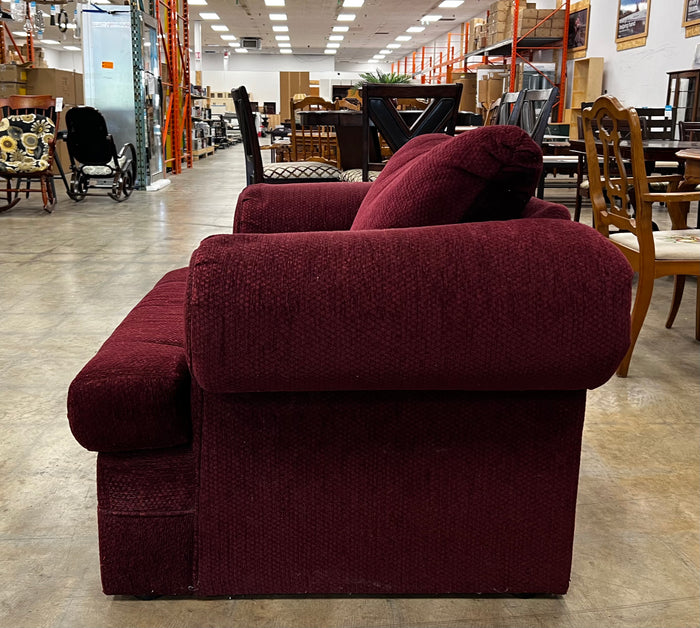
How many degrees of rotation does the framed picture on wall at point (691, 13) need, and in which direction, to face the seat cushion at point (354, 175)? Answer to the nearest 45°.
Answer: approximately 45° to its left

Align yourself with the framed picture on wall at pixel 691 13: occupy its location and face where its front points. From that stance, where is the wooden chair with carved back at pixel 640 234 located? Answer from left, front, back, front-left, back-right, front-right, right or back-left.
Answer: front-left

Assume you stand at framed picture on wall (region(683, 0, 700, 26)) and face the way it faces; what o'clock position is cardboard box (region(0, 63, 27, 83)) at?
The cardboard box is roughly at 1 o'clock from the framed picture on wall.

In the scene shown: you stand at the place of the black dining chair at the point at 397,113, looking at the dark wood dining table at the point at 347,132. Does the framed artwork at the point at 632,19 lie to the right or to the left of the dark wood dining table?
right

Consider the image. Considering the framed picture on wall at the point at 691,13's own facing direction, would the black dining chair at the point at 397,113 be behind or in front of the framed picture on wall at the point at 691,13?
in front

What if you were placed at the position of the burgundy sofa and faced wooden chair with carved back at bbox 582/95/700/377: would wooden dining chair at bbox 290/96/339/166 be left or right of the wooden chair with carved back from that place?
left

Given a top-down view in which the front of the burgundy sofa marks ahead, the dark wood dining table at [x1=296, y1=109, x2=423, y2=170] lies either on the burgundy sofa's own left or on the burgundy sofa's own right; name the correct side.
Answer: on the burgundy sofa's own right

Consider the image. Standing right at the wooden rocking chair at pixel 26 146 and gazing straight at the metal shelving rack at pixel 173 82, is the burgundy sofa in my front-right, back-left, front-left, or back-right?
back-right

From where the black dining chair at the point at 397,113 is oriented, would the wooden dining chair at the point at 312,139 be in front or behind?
in front

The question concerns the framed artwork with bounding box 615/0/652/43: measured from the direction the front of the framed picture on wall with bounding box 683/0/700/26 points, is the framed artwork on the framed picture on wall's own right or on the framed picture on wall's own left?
on the framed picture on wall's own right

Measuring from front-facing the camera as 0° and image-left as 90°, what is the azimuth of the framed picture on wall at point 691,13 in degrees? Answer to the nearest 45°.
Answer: approximately 45°

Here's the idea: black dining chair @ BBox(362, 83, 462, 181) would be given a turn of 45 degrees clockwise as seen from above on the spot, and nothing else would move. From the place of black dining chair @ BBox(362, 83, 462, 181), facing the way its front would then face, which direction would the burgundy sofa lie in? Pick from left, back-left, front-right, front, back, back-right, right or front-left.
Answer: back-right

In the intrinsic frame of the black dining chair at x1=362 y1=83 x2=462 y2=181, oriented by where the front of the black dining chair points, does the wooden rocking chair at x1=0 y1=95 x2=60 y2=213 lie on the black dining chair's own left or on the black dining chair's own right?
on the black dining chair's own left

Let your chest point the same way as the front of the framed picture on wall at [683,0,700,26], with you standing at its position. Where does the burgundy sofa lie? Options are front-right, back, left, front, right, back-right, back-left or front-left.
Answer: front-left

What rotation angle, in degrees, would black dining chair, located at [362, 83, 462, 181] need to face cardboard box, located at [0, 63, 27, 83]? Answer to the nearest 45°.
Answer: approximately 45° to its left

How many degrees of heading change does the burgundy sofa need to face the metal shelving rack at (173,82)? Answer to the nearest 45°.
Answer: approximately 90° to its right

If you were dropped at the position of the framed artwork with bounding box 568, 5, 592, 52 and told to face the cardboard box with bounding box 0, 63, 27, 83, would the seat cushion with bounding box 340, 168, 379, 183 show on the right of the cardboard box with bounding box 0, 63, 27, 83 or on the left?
left

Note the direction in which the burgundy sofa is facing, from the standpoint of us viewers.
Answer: facing to the left of the viewer

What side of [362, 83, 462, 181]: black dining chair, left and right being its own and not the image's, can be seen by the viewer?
back
